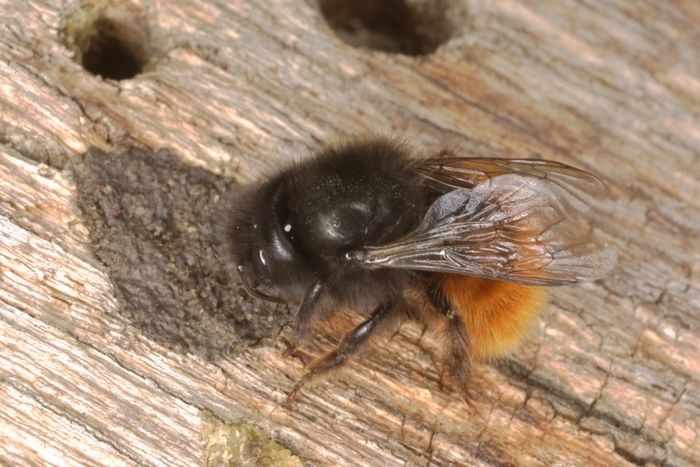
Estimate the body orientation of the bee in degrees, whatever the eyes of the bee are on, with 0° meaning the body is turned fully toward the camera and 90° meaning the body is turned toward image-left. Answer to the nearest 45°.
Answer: approximately 90°
